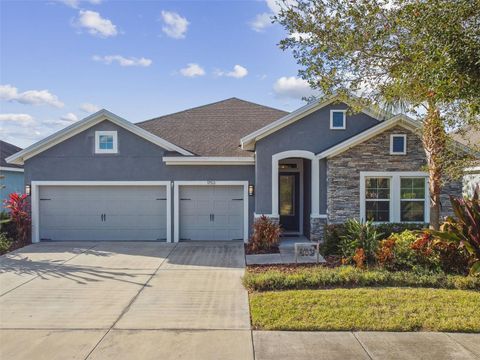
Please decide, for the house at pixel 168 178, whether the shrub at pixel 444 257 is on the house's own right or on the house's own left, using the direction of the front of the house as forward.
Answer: on the house's own left

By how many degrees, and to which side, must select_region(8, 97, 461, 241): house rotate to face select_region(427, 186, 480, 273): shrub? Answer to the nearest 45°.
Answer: approximately 45° to its left

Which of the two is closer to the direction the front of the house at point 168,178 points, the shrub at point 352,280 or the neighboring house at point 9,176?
the shrub

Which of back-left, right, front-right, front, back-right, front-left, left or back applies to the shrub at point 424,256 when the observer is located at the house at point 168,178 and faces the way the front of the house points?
front-left

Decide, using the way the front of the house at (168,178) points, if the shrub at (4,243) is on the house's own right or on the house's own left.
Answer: on the house's own right

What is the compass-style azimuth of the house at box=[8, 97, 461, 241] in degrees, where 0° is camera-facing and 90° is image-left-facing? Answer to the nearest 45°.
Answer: approximately 0°

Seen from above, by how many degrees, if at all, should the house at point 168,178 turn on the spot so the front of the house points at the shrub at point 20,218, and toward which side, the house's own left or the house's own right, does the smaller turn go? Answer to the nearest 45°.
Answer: approximately 90° to the house's own right

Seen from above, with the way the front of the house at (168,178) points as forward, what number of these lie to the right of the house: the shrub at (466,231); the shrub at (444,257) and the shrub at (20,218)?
1
